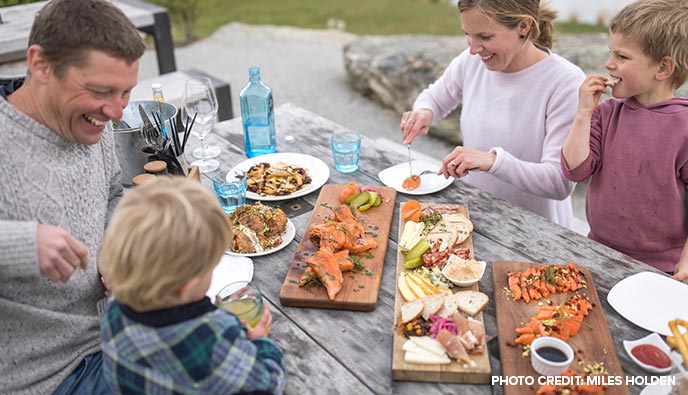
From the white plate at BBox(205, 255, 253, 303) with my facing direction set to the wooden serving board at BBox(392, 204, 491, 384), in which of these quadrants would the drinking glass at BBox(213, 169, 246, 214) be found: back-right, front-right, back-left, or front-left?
back-left

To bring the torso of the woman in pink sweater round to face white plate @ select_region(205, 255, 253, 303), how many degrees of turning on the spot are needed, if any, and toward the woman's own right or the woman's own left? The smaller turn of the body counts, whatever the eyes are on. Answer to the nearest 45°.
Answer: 0° — they already face it

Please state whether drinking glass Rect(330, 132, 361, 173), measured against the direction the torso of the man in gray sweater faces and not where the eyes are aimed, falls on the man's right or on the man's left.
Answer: on the man's left

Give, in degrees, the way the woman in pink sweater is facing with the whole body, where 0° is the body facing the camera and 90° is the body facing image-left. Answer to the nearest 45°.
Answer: approximately 45°

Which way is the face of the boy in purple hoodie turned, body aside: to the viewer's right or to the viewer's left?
to the viewer's left

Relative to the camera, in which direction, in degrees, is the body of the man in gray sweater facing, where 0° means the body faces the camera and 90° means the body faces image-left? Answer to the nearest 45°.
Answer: approximately 315°

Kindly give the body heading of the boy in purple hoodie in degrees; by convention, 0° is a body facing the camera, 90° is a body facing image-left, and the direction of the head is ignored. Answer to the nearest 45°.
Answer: approximately 45°

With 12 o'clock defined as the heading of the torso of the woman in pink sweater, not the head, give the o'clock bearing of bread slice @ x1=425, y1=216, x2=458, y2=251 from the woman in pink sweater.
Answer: The bread slice is roughly at 11 o'clock from the woman in pink sweater.

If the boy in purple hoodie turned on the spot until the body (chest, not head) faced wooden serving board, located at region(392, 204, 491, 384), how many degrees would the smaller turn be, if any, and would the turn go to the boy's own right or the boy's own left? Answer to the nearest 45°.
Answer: approximately 45° to the boy's own left

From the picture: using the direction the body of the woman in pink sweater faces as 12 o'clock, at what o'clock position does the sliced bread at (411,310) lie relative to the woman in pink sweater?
The sliced bread is roughly at 11 o'clock from the woman in pink sweater.
